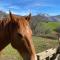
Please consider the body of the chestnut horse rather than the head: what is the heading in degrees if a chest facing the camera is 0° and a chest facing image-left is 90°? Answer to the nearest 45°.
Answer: approximately 315°
